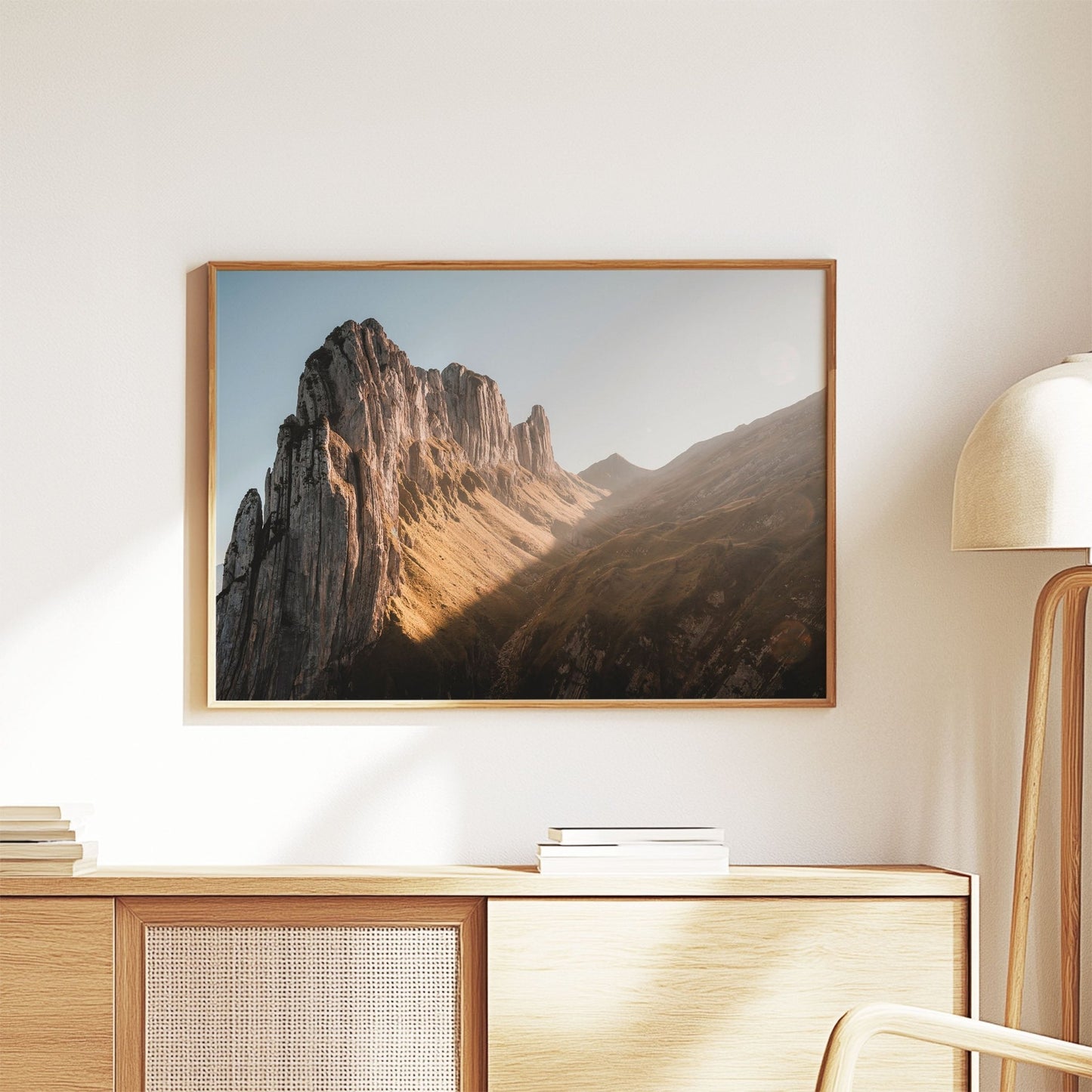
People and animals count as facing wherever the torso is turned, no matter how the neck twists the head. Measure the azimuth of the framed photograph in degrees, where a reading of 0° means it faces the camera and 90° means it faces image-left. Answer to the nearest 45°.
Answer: approximately 0°

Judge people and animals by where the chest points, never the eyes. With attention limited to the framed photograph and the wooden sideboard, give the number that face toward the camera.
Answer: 2

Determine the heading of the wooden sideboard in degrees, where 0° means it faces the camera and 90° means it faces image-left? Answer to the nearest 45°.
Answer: approximately 0°
